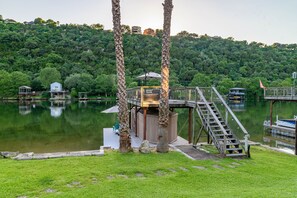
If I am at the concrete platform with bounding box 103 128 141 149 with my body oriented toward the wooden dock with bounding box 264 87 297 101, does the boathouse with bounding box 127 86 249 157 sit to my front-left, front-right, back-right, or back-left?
front-right

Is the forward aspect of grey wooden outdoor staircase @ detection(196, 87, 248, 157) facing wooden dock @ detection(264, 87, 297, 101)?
no

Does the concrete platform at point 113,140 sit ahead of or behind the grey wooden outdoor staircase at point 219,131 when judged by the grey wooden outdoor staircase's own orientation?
behind

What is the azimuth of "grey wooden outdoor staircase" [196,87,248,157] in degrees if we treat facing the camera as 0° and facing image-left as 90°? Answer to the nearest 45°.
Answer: approximately 315°
